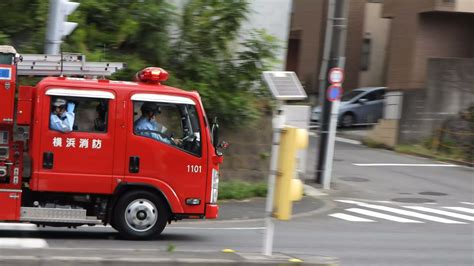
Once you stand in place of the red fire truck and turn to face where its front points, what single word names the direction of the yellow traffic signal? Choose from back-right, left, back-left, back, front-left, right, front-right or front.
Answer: front-right

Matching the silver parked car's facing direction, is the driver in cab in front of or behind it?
in front

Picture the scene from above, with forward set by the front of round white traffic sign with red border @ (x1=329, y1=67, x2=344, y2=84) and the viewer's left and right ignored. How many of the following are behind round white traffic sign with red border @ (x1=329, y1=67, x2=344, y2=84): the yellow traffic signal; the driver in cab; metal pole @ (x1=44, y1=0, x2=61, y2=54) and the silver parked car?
1

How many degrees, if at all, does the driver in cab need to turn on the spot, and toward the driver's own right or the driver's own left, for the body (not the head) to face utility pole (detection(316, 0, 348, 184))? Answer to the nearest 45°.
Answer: approximately 45° to the driver's own left

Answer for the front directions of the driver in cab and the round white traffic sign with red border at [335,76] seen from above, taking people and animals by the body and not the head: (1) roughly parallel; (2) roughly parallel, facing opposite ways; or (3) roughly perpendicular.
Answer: roughly perpendicular

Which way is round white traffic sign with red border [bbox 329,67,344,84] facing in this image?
toward the camera

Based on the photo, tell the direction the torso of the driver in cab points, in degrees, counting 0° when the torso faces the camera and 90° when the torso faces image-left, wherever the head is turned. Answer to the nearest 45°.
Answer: approximately 270°

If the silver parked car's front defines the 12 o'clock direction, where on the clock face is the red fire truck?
The red fire truck is roughly at 11 o'clock from the silver parked car.

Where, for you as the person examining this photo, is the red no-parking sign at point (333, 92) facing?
facing the viewer

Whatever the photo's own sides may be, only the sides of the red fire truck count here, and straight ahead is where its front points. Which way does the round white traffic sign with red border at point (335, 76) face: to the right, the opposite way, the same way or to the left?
to the right

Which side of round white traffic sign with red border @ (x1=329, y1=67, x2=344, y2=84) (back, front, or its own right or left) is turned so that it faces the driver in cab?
front

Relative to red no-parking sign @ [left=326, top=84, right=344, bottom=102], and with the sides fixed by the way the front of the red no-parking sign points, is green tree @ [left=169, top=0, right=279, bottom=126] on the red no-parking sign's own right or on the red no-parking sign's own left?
on the red no-parking sign's own right

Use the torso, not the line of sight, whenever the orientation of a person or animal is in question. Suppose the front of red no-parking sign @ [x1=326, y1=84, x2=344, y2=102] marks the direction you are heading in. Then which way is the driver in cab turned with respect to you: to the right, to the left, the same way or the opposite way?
to the left

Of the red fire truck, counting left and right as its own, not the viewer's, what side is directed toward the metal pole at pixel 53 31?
left

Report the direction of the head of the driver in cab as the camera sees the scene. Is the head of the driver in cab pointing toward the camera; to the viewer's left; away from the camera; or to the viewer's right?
to the viewer's right

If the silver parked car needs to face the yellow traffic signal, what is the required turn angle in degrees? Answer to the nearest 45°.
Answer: approximately 45° to its left

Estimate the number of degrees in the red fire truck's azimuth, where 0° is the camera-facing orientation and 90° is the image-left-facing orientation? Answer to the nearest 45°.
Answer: approximately 270°

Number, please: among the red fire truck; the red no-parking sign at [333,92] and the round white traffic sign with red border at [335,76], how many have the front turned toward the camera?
2
